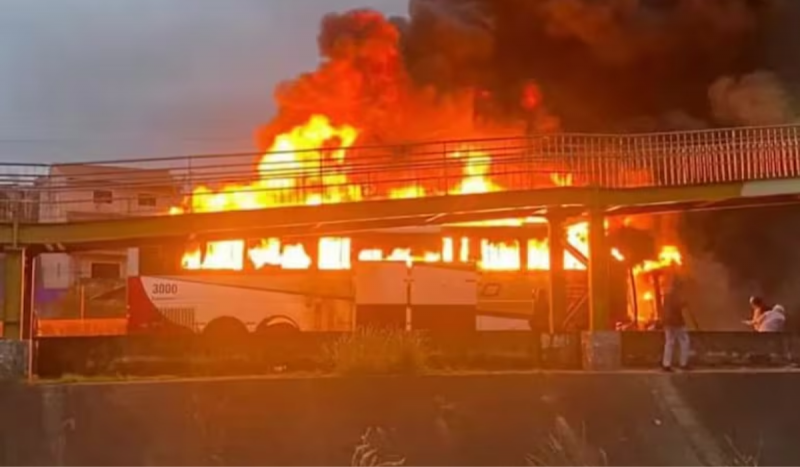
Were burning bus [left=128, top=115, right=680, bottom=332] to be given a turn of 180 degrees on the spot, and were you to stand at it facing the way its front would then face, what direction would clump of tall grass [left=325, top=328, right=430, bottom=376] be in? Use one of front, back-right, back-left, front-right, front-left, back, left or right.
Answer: left

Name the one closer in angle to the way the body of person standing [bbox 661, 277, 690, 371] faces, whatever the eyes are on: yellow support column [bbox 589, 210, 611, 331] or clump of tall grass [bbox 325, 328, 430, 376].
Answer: the yellow support column

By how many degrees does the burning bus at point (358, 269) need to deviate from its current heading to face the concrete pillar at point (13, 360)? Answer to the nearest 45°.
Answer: approximately 135° to its right

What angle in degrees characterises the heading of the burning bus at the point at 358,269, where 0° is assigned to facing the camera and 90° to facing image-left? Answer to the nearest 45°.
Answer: approximately 270°

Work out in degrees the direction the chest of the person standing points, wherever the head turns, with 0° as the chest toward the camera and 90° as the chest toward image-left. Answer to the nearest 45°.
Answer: approximately 180°

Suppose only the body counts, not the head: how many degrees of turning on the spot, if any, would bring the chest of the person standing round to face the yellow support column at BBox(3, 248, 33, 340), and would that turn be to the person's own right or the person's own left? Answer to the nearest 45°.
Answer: approximately 90° to the person's own left

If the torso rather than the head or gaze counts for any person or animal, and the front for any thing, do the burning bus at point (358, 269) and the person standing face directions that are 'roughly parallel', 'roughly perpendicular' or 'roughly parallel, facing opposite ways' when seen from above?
roughly perpendicular

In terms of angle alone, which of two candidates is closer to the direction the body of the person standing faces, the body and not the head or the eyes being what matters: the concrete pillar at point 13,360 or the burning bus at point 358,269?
the burning bus

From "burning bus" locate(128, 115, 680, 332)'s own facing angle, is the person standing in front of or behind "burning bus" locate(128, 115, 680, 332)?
in front

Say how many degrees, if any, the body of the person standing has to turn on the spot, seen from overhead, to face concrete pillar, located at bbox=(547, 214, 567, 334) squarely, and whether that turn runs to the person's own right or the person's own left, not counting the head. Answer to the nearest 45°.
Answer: approximately 45° to the person's own left

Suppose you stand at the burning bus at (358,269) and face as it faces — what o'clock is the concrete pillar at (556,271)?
The concrete pillar is roughly at 1 o'clock from the burning bus.

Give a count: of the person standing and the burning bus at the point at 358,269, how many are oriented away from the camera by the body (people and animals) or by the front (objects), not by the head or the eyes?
1

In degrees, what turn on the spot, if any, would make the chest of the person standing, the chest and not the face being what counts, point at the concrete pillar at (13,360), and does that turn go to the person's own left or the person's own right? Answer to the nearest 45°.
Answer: approximately 90° to the person's own left
